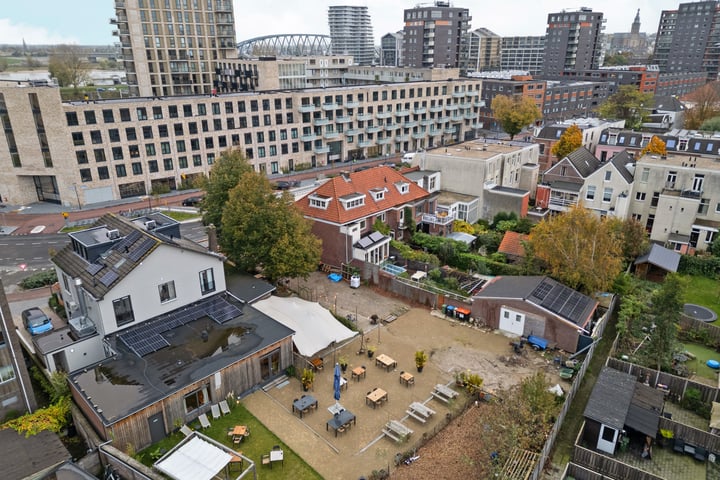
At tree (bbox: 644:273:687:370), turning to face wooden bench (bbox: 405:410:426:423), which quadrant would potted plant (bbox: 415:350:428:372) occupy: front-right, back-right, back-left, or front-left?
front-right

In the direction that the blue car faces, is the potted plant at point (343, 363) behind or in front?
in front

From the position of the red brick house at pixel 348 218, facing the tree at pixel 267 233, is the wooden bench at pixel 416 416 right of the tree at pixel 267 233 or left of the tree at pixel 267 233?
left

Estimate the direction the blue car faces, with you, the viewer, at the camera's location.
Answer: facing the viewer and to the right of the viewer

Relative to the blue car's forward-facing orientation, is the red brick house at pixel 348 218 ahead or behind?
ahead

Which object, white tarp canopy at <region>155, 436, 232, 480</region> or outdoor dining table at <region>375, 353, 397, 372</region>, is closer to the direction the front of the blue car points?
the white tarp canopy
